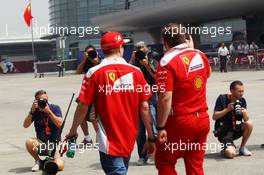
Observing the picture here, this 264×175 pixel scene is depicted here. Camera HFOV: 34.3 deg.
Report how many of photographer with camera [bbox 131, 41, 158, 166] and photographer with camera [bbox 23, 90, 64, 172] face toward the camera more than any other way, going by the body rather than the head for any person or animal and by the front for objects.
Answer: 2

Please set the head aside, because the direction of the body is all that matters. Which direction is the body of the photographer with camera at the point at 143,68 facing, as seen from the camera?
toward the camera

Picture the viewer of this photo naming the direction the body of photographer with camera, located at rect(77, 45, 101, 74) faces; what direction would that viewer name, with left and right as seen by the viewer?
facing the viewer and to the right of the viewer

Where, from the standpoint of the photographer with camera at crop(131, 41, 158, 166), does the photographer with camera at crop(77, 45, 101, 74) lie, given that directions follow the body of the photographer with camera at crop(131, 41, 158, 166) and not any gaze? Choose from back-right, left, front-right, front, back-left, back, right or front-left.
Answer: back-right

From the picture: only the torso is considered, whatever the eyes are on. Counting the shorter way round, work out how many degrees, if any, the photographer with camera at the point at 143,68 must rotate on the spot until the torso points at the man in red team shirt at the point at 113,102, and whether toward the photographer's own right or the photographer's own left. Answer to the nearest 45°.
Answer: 0° — they already face them

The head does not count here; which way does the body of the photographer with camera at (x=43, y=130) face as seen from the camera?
toward the camera

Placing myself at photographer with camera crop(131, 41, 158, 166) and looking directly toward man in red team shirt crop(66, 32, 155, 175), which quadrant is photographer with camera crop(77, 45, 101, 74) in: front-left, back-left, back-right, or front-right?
back-right

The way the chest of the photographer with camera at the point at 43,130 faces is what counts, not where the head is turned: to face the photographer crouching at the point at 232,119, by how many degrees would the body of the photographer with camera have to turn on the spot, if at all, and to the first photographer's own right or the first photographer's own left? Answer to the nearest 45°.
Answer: approximately 90° to the first photographer's own left
